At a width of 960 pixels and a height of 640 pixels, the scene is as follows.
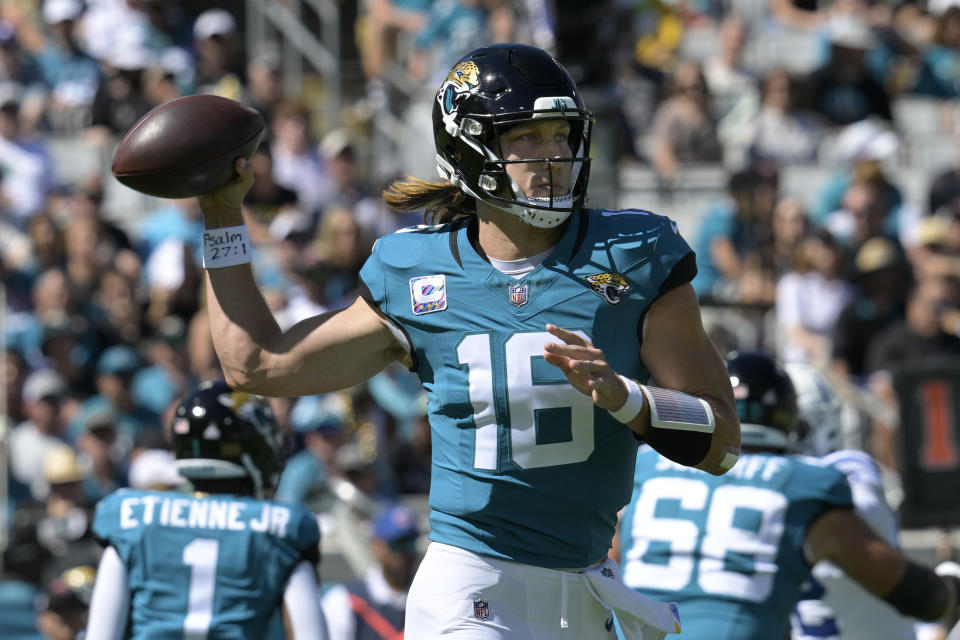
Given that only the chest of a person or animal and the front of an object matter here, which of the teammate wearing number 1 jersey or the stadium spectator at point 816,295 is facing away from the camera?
the teammate wearing number 1 jersey

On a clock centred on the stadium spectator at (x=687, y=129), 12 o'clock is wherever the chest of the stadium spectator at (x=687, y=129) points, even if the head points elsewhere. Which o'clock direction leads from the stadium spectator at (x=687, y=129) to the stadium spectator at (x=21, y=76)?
the stadium spectator at (x=21, y=76) is roughly at 3 o'clock from the stadium spectator at (x=687, y=129).

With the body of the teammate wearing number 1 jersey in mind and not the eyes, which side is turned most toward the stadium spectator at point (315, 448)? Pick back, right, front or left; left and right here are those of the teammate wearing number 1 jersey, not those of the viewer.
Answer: front

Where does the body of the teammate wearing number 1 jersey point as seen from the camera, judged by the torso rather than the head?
away from the camera

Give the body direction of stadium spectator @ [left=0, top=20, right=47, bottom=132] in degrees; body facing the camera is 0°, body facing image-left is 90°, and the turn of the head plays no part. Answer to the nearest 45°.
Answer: approximately 0°

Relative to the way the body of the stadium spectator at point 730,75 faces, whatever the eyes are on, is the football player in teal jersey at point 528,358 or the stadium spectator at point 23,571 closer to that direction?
the football player in teal jersey

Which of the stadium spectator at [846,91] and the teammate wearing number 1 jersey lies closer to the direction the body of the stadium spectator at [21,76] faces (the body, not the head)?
the teammate wearing number 1 jersey

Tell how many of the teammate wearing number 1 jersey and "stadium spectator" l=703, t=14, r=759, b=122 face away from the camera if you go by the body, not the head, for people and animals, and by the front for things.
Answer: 1
